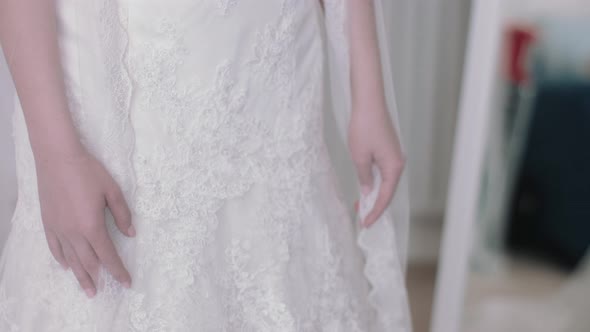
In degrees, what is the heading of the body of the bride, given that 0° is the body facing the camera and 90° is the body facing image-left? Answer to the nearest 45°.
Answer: approximately 315°

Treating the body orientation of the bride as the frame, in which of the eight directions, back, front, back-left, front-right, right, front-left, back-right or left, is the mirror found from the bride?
left
